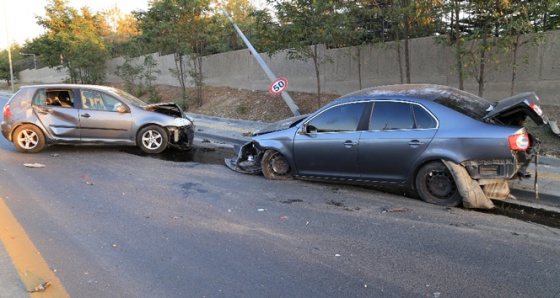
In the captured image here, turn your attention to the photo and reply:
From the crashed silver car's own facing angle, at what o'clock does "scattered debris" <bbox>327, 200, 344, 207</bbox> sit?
The scattered debris is roughly at 2 o'clock from the crashed silver car.

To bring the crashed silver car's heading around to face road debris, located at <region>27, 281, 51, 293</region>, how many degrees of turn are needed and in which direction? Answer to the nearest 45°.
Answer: approximately 90° to its right

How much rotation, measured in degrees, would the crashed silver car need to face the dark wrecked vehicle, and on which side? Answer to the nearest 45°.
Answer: approximately 45° to its right

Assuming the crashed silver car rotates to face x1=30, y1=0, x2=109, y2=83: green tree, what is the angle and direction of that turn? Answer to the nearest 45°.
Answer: approximately 90° to its left

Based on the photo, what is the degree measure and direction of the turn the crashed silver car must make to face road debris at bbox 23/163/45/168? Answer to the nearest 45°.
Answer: approximately 135° to its right

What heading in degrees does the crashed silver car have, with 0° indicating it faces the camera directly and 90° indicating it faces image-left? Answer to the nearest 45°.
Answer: approximately 270°

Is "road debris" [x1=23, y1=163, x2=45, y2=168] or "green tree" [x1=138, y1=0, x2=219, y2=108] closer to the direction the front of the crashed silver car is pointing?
the green tree
